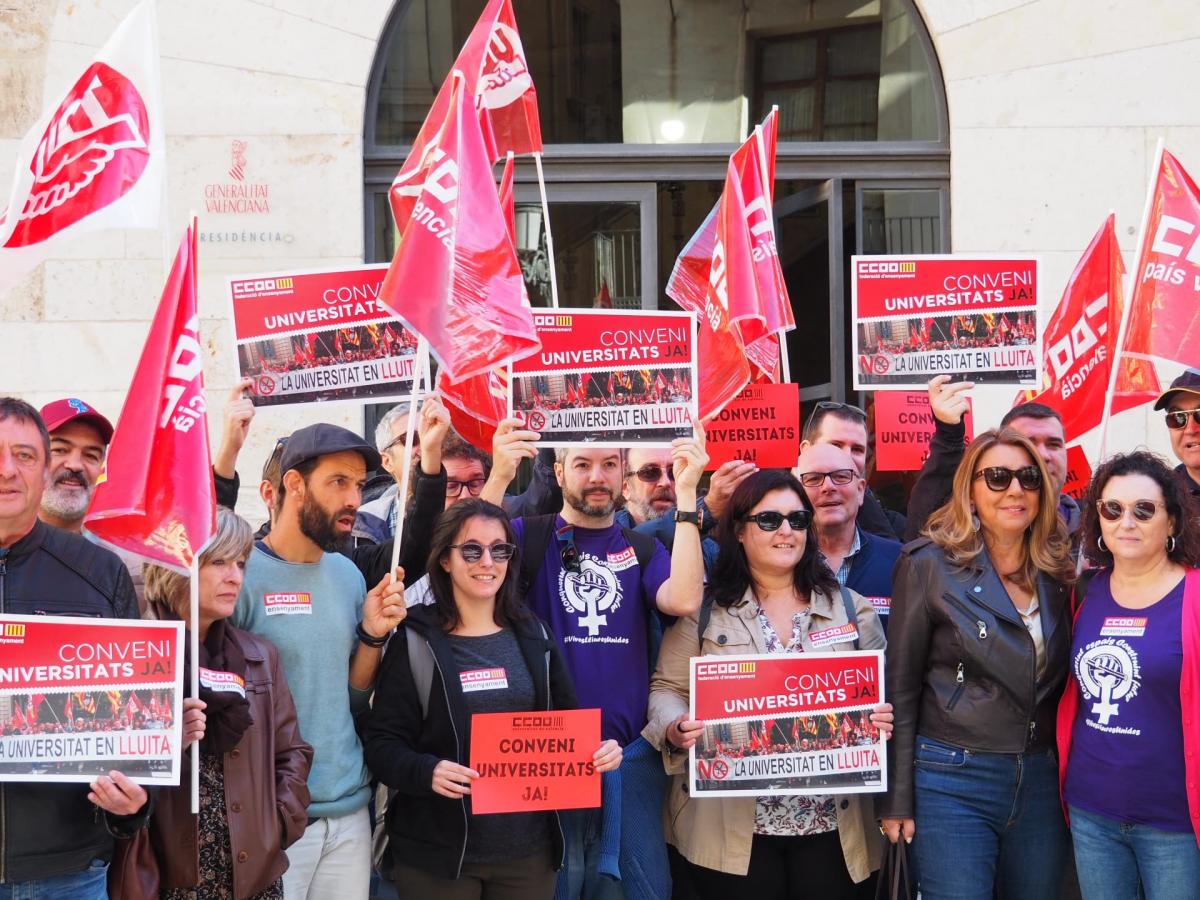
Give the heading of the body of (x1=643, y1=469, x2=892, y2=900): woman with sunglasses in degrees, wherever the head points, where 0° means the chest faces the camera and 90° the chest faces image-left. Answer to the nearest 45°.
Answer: approximately 0°

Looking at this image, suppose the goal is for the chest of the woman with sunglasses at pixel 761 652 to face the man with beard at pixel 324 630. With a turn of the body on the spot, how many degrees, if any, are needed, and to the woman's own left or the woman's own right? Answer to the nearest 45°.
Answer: approximately 90° to the woman's own right

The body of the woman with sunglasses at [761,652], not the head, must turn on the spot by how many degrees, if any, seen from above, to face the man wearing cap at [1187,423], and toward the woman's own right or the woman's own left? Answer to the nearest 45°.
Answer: approximately 135° to the woman's own left

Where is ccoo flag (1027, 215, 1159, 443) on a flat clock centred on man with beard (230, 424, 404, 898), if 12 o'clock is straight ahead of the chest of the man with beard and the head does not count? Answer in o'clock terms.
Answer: The ccoo flag is roughly at 10 o'clock from the man with beard.

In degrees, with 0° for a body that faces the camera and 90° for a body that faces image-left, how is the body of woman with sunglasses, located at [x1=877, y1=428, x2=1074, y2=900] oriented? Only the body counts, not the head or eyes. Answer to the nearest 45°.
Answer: approximately 315°

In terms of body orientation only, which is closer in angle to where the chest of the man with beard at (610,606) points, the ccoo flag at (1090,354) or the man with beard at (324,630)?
the man with beard

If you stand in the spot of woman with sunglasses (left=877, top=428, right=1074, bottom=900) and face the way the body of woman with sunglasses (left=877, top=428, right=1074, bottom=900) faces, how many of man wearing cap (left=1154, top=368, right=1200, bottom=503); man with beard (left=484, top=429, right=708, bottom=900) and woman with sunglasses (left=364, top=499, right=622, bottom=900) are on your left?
1

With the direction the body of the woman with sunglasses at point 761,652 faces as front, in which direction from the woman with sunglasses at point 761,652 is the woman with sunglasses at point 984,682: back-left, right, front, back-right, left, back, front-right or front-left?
left

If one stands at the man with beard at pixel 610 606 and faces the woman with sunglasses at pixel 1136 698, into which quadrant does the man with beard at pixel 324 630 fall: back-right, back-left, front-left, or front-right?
back-right

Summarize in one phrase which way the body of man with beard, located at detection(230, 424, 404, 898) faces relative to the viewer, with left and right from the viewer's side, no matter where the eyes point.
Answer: facing the viewer and to the right of the viewer

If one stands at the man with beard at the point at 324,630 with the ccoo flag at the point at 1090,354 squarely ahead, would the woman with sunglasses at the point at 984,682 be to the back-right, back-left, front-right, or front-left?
front-right

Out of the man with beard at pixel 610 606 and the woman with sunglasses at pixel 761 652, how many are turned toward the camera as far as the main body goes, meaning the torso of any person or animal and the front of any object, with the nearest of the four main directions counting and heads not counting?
2

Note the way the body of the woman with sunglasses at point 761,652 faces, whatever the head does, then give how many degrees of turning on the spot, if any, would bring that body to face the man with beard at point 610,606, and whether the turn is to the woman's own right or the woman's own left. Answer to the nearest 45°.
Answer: approximately 90° to the woman's own right

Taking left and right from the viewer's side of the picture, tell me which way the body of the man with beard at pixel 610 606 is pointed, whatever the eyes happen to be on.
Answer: facing the viewer

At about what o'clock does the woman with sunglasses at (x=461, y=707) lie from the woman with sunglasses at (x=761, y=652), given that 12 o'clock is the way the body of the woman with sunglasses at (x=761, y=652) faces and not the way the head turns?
the woman with sunglasses at (x=461, y=707) is roughly at 2 o'clock from the woman with sunglasses at (x=761, y=652).

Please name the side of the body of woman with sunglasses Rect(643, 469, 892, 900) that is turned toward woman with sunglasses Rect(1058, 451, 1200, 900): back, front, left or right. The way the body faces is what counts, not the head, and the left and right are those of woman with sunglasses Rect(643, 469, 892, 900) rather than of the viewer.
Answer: left
